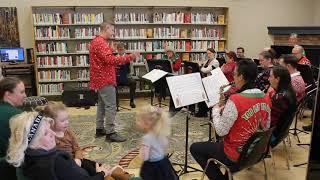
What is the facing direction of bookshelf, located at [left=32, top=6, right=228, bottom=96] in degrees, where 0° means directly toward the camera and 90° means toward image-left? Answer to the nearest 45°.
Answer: approximately 0°

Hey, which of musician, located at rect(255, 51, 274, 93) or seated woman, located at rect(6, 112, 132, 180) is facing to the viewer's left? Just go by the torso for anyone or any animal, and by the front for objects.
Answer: the musician

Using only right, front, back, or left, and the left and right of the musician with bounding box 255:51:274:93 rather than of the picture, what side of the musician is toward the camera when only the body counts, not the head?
left

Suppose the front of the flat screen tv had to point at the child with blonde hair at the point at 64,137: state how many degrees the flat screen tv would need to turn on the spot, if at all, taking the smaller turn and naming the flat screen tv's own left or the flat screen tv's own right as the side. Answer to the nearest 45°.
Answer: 0° — it already faces them

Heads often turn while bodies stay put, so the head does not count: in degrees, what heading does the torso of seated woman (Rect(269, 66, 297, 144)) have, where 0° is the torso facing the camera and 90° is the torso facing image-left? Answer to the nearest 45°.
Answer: approximately 90°

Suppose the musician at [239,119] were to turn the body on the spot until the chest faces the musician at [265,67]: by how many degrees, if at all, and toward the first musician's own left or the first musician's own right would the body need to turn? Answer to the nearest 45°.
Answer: approximately 45° to the first musician's own right

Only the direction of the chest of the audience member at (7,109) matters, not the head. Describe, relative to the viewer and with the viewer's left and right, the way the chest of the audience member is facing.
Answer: facing to the right of the viewer

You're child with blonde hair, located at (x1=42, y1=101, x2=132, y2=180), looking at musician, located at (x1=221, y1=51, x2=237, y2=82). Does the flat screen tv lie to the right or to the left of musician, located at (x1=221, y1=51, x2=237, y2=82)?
left

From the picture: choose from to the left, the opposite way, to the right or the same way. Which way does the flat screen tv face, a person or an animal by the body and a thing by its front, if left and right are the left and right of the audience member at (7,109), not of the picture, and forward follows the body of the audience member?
to the right

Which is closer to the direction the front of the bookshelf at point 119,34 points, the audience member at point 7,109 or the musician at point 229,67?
the audience member

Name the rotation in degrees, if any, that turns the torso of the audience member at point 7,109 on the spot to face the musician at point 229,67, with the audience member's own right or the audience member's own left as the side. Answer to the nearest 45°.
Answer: approximately 45° to the audience member's own left

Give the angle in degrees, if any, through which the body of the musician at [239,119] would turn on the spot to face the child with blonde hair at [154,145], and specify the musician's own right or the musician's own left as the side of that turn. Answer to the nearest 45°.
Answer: approximately 90° to the musician's own left
